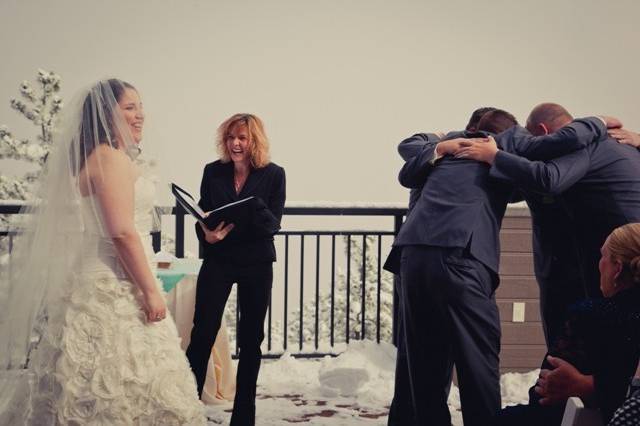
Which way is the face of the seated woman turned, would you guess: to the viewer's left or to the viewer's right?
to the viewer's left

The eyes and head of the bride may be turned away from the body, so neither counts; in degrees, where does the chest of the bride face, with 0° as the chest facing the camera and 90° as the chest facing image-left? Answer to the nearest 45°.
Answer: approximately 270°

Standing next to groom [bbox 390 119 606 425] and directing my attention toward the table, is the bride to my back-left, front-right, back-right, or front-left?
front-left

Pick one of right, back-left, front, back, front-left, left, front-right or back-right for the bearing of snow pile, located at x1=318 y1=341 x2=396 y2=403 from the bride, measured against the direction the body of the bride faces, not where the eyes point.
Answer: front-left

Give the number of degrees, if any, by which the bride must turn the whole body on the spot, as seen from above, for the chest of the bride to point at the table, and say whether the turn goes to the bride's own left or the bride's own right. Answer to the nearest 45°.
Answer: approximately 90° to the bride's own left

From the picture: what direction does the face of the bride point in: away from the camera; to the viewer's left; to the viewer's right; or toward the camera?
to the viewer's right

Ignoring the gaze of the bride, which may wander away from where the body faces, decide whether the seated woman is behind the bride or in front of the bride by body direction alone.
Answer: in front

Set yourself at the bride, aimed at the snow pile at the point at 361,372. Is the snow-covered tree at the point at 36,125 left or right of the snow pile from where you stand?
left

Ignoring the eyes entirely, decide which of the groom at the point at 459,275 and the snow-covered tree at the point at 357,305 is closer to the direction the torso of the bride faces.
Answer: the groom

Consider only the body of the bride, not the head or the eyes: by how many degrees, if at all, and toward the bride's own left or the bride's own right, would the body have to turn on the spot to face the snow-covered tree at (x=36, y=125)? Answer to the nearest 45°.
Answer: approximately 90° to the bride's own left

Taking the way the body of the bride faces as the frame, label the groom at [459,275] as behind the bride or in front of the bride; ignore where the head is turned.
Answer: in front

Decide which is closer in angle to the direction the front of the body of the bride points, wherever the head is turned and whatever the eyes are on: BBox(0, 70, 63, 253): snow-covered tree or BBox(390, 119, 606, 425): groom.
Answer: the groom
